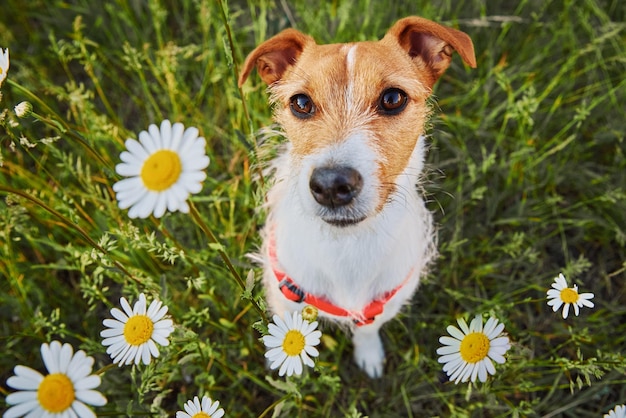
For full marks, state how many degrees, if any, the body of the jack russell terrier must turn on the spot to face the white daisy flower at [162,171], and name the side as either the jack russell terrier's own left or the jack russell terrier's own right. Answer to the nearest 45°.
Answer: approximately 45° to the jack russell terrier's own right

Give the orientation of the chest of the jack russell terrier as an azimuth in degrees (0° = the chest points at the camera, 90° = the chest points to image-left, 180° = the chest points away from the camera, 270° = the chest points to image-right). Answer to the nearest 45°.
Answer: approximately 0°
